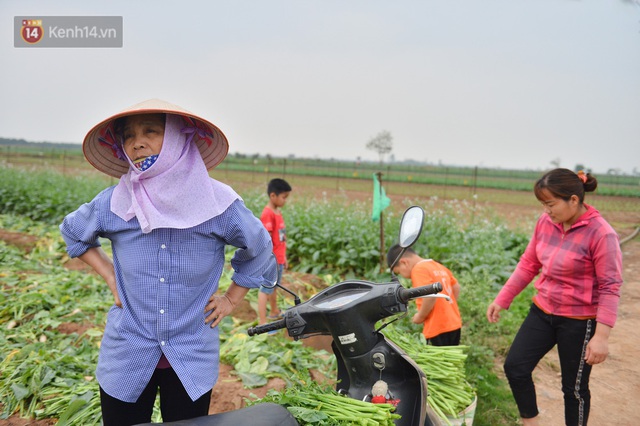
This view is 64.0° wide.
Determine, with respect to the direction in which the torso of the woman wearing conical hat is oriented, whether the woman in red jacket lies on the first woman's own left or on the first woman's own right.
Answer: on the first woman's own left

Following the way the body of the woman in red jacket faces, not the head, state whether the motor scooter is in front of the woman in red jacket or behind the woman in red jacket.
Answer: in front

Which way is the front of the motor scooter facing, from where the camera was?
facing away from the viewer and to the right of the viewer

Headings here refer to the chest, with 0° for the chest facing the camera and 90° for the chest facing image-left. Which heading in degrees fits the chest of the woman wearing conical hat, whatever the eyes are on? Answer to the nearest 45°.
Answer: approximately 0°

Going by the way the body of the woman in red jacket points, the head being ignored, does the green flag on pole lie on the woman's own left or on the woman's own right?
on the woman's own right

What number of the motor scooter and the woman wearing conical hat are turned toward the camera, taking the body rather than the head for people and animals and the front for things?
1

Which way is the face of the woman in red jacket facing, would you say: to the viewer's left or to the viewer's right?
to the viewer's left

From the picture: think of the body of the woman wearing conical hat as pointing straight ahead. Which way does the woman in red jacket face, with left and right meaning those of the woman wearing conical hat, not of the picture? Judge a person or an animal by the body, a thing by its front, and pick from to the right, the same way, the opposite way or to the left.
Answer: to the right

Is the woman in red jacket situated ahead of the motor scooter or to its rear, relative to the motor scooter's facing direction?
ahead

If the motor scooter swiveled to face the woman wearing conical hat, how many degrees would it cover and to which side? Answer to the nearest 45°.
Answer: approximately 135° to its left

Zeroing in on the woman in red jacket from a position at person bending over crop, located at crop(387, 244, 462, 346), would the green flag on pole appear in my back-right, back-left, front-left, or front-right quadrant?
back-left

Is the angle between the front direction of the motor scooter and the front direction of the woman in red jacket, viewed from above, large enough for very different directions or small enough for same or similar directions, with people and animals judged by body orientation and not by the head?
very different directions

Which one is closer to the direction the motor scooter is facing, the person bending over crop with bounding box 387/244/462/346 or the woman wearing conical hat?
the person bending over crop
